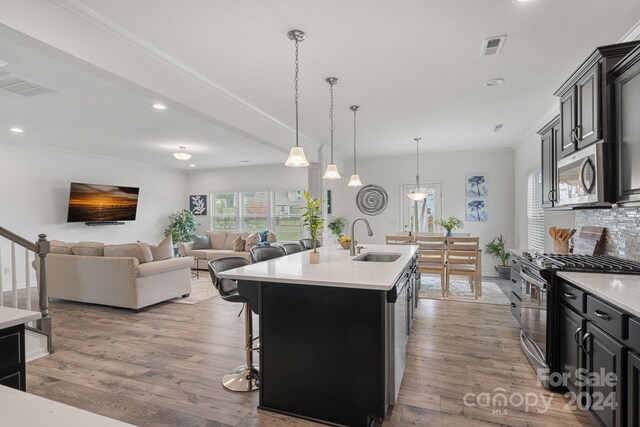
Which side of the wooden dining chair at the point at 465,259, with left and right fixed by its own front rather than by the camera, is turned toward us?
back

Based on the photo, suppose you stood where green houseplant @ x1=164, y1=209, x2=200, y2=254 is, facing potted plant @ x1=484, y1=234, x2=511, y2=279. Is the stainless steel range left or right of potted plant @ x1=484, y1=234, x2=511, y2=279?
right

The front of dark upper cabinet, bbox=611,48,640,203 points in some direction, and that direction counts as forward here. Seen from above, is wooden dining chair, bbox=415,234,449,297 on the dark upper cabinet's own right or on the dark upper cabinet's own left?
on the dark upper cabinet's own right

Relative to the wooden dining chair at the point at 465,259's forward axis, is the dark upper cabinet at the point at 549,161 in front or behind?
behind

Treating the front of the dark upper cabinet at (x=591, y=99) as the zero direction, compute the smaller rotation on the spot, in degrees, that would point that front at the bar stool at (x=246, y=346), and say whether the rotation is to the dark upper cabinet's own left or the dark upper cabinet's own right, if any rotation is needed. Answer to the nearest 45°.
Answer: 0° — it already faces it

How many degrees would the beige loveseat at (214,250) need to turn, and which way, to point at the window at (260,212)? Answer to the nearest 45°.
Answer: approximately 180°

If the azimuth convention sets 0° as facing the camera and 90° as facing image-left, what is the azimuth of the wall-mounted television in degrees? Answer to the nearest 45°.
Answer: approximately 315°

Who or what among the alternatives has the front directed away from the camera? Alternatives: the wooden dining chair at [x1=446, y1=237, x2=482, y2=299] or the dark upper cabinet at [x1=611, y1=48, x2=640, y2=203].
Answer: the wooden dining chair

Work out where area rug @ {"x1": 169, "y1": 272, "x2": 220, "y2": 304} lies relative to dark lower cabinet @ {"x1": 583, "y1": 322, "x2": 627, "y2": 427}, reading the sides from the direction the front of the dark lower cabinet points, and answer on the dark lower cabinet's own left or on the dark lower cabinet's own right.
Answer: on the dark lower cabinet's own right

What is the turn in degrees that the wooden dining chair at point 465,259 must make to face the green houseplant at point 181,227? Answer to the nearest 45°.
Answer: approximately 90° to its left

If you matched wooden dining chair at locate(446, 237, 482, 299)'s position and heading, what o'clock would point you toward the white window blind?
The white window blind is roughly at 2 o'clock from the wooden dining chair.

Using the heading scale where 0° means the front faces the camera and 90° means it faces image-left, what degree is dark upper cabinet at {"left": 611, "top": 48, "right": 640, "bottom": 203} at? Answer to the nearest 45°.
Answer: approximately 45°
